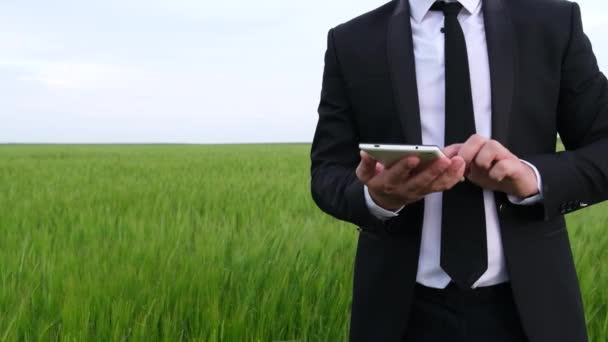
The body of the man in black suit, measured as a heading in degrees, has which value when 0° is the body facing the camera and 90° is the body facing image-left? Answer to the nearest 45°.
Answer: approximately 0°
